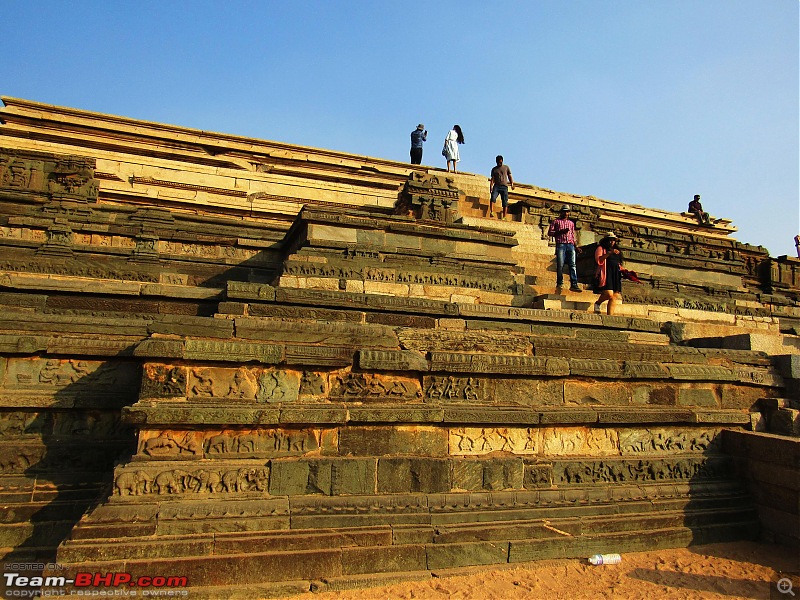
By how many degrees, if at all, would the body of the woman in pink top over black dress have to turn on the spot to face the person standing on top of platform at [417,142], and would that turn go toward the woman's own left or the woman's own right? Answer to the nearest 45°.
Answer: approximately 180°

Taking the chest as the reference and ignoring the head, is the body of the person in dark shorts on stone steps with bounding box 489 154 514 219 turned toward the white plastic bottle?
yes

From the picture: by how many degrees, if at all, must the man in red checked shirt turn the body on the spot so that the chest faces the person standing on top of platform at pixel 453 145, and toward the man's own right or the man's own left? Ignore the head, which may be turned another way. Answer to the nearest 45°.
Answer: approximately 180°

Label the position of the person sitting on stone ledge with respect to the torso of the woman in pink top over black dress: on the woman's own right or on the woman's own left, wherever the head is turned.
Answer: on the woman's own left

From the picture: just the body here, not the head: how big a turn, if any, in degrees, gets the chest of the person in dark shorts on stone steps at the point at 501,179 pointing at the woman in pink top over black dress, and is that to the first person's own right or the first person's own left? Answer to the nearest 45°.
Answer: approximately 45° to the first person's own left

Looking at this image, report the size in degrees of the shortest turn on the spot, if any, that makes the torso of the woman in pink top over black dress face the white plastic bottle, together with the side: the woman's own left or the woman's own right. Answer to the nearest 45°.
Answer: approximately 45° to the woman's own right

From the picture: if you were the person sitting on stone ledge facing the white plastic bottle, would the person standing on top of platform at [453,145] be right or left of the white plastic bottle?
right

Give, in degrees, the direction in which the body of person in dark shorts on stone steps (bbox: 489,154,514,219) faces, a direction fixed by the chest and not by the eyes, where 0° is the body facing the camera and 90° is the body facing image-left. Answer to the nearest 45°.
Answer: approximately 0°
